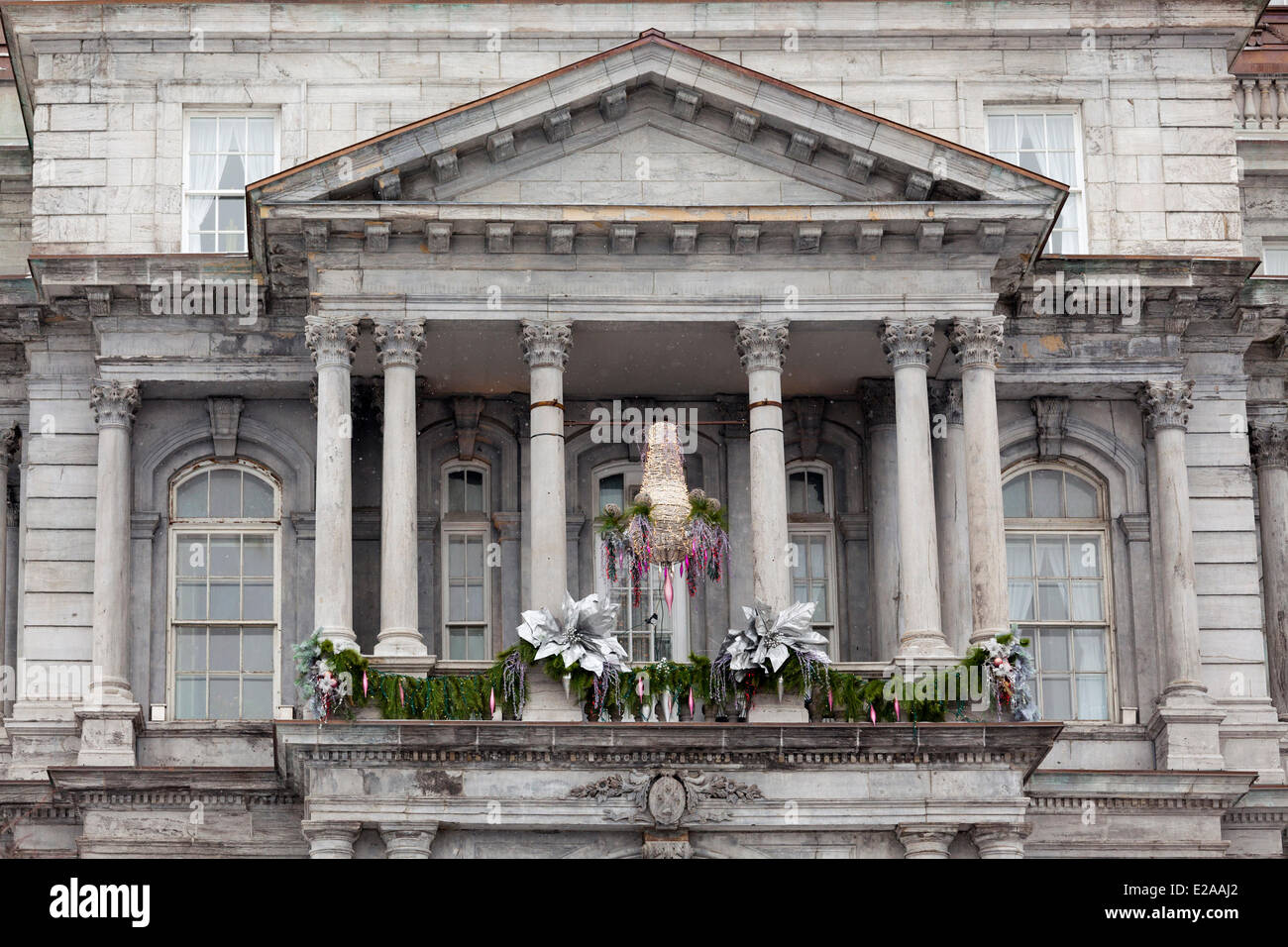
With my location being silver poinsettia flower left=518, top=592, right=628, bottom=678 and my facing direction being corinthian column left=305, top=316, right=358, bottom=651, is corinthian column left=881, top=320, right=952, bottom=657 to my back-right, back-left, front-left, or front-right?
back-right

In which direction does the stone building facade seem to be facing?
toward the camera
